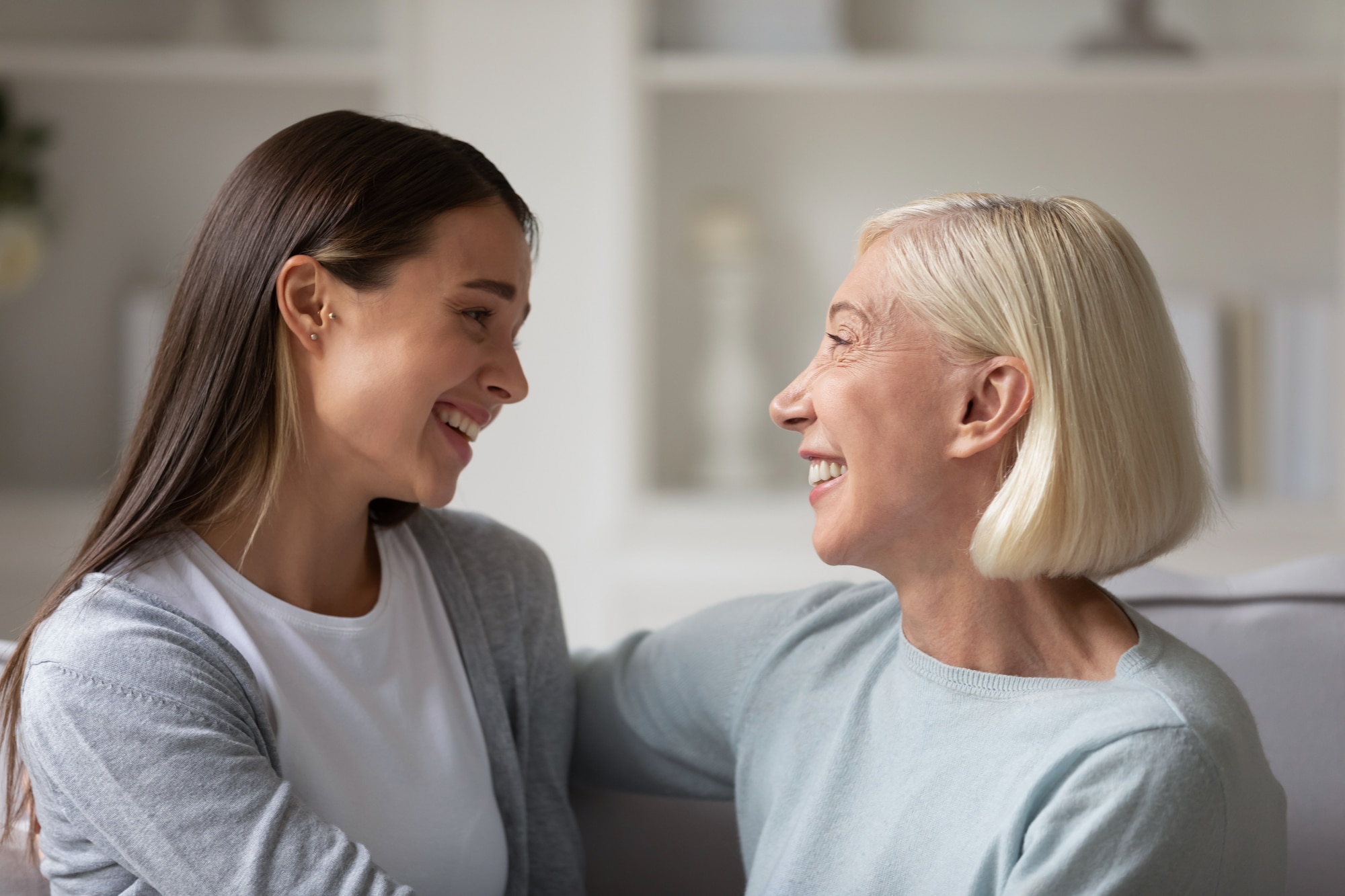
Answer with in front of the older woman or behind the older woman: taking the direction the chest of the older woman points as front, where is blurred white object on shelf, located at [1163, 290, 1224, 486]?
behind

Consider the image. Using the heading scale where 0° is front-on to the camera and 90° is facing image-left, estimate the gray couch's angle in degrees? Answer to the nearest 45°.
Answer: approximately 0°

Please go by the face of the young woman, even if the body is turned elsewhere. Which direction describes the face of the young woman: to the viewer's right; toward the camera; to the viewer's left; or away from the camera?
to the viewer's right

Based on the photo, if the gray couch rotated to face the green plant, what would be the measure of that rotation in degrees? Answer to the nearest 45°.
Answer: approximately 135° to its right

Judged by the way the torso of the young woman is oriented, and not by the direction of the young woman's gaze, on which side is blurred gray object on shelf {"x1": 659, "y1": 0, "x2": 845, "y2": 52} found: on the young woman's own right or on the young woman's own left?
on the young woman's own left

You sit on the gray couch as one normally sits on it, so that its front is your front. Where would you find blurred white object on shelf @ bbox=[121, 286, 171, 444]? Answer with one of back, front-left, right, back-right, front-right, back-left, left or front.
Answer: back-right

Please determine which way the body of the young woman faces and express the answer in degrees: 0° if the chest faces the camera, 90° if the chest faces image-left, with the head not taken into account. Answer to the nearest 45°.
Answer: approximately 315°

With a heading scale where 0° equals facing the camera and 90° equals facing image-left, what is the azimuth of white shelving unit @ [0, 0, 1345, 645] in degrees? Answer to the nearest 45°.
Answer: approximately 0°

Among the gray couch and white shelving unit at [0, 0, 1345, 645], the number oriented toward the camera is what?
2

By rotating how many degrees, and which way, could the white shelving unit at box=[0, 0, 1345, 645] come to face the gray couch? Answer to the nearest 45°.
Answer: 0° — it already faces it
